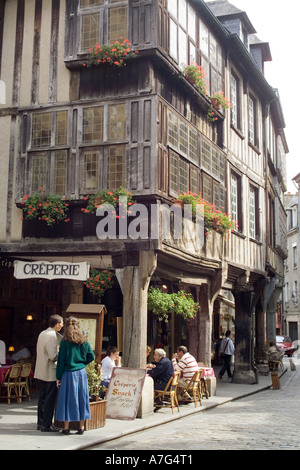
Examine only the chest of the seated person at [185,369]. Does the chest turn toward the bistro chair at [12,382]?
yes

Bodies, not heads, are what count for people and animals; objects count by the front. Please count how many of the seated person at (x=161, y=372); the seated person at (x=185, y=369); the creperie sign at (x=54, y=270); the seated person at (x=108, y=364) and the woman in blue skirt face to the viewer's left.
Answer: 2

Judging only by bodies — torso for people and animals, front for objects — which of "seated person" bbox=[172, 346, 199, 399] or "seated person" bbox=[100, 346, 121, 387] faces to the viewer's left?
"seated person" bbox=[172, 346, 199, 399]

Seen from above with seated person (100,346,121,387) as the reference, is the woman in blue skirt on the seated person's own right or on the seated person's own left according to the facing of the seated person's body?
on the seated person's own right

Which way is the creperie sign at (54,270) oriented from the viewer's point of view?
toward the camera

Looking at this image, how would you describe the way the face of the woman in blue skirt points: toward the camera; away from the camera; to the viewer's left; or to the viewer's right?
away from the camera

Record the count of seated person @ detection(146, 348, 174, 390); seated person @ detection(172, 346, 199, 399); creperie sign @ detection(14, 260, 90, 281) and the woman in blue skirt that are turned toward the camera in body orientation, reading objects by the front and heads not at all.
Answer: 1

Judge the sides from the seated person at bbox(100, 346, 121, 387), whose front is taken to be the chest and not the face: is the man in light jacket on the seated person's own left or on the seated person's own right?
on the seated person's own right

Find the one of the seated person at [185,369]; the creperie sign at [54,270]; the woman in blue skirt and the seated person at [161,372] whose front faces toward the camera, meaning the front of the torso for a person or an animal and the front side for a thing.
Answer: the creperie sign
